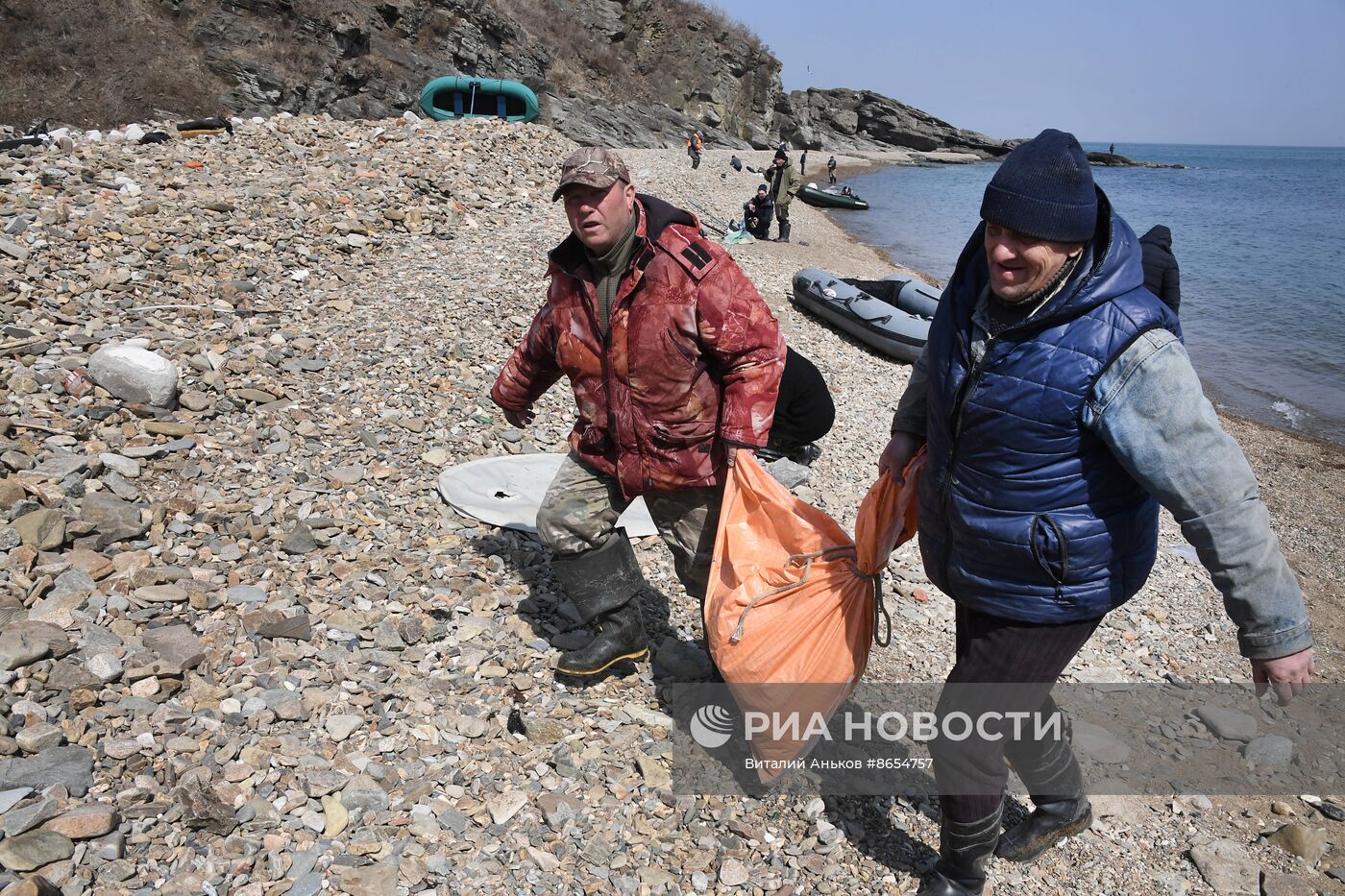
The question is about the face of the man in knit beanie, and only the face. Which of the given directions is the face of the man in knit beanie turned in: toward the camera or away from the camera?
toward the camera

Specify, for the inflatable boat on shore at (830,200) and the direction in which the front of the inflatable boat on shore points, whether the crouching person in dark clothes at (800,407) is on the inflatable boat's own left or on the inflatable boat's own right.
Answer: on the inflatable boat's own left

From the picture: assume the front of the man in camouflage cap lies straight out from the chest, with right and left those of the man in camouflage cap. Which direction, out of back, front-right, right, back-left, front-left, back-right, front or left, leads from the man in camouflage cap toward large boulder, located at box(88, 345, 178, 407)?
right

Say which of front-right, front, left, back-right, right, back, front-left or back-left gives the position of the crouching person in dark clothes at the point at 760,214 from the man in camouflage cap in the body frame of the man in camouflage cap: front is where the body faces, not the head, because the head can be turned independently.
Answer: back-right

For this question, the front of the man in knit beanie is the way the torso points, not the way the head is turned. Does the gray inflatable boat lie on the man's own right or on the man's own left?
on the man's own right

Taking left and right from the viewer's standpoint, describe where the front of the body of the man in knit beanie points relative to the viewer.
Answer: facing the viewer and to the left of the viewer

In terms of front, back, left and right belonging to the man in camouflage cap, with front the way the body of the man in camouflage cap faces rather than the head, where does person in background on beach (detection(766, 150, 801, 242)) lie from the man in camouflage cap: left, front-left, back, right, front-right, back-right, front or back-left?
back-right
